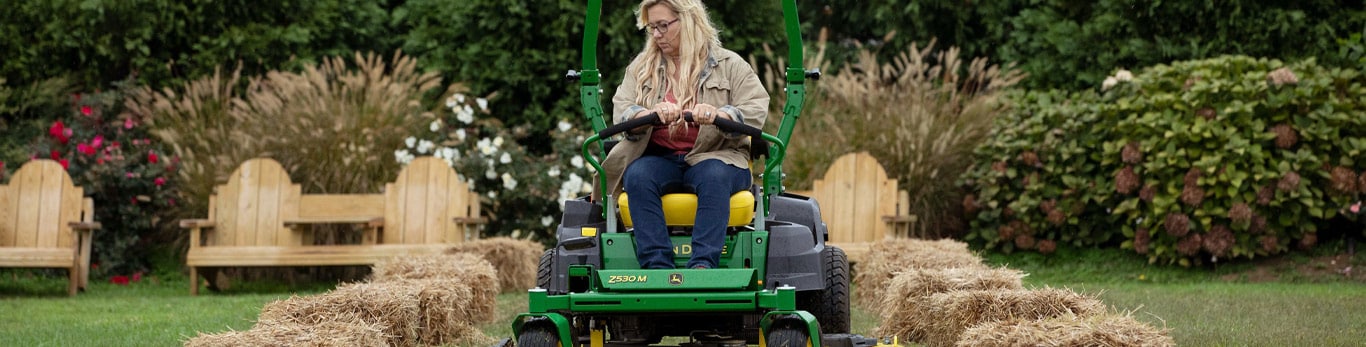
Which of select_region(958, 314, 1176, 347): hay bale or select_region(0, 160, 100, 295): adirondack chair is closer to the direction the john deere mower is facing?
the hay bale

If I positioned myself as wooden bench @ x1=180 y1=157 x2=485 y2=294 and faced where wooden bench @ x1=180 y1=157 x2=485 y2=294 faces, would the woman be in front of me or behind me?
in front

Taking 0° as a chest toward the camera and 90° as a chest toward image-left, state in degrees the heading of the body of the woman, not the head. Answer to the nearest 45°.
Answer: approximately 0°

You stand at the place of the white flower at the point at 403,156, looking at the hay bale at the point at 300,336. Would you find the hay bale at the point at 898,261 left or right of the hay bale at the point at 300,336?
left

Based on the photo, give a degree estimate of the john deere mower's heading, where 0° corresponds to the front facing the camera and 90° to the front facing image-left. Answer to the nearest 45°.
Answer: approximately 0°

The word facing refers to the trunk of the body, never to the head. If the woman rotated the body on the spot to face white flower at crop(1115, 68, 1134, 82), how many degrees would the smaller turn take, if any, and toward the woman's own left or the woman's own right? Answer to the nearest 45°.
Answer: approximately 135° to the woman's own left

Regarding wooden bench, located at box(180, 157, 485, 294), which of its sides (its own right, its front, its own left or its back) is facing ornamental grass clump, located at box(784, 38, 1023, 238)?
left

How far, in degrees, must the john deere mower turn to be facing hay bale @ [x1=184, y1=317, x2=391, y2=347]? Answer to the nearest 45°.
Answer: approximately 90° to its right

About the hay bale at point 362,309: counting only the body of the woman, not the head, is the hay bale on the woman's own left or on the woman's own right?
on the woman's own right

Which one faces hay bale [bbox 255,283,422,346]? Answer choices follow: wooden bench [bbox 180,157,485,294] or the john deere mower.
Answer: the wooden bench
